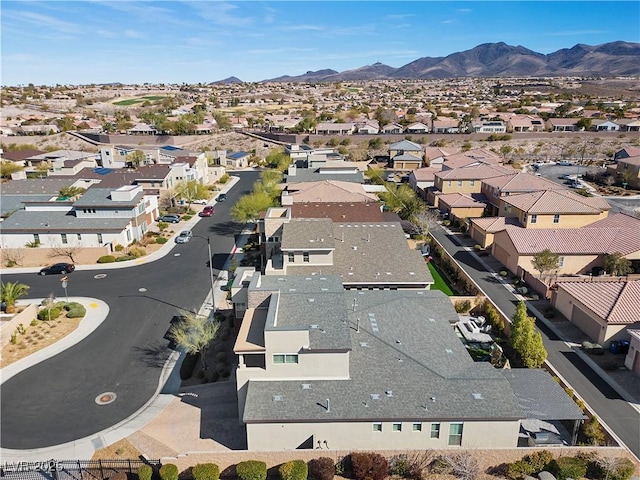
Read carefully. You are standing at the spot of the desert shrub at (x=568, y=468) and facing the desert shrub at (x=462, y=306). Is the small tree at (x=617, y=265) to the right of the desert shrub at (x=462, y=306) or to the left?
right

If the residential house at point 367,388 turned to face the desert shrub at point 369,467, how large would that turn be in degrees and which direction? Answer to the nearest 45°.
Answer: approximately 90° to its left

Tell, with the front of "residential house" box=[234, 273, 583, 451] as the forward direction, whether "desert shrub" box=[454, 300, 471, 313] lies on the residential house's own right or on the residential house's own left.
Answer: on the residential house's own right

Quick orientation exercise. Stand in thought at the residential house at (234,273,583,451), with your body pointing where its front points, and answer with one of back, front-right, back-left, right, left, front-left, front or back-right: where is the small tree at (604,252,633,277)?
back-right

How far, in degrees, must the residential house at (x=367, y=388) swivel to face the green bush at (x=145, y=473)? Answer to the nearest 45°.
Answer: approximately 45° to its left

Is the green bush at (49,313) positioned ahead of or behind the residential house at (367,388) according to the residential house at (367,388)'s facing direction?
ahead

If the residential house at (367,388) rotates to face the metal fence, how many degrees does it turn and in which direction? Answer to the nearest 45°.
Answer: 0° — it already faces it

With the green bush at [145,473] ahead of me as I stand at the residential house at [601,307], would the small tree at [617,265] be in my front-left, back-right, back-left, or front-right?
back-right
